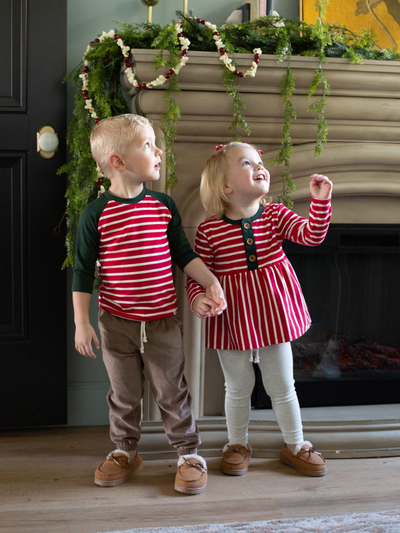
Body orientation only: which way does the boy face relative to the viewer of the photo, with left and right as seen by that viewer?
facing the viewer

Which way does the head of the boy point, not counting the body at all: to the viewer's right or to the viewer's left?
to the viewer's right

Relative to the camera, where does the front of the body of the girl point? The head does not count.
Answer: toward the camera

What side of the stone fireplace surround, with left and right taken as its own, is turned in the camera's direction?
front

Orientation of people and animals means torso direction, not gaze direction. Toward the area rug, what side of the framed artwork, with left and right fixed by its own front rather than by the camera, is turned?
front

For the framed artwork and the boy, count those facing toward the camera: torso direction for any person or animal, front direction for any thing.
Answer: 2

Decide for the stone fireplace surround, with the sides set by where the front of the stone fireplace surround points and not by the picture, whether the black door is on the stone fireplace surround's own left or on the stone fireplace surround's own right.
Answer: on the stone fireplace surround's own right
